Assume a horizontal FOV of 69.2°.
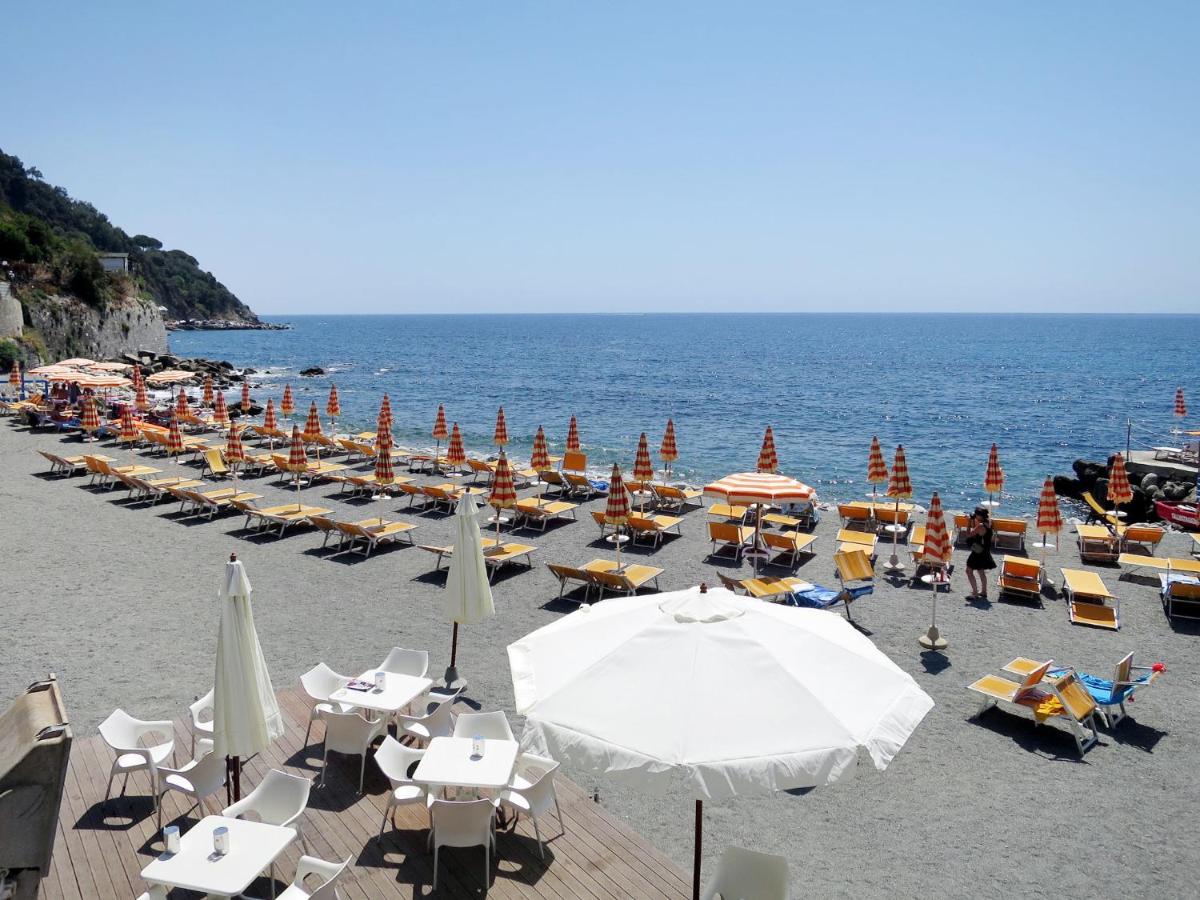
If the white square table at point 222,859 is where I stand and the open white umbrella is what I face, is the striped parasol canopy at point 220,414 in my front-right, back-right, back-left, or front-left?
back-left

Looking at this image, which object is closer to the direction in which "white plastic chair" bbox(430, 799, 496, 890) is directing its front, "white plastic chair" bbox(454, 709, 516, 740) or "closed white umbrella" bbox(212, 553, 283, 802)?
the white plastic chair

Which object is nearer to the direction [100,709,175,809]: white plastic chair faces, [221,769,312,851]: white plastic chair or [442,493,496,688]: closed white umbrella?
the white plastic chair

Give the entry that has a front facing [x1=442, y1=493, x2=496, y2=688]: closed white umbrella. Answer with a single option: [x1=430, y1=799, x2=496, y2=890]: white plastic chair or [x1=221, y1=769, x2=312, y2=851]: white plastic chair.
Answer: [x1=430, y1=799, x2=496, y2=890]: white plastic chair

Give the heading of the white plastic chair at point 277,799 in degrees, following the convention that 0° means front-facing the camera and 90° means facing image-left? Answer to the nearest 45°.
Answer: approximately 45°

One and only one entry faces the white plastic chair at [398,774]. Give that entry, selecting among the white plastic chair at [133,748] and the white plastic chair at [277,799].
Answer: the white plastic chair at [133,748]

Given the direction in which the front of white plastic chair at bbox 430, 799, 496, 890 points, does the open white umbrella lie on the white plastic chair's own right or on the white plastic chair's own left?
on the white plastic chair's own right

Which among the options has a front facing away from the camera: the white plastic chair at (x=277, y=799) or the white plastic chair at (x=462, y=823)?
the white plastic chair at (x=462, y=823)

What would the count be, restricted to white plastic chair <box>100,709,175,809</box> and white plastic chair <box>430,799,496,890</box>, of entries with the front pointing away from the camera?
1

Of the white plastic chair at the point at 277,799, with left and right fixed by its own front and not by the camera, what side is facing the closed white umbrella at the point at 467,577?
back

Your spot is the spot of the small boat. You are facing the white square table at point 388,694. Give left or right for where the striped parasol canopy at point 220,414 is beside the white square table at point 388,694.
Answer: right

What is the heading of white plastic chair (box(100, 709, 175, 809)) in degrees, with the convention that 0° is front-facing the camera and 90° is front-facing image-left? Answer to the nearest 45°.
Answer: approximately 315°

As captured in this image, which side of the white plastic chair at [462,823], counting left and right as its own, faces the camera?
back

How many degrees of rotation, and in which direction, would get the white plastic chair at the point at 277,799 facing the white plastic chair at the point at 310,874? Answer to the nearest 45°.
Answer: approximately 45° to its left

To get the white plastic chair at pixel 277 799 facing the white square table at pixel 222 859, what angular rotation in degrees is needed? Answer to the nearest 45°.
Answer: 0° — it already faces it

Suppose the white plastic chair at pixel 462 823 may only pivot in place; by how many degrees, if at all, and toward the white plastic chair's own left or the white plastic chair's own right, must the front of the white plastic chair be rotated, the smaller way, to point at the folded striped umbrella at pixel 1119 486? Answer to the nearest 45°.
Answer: approximately 45° to the white plastic chair's own right
